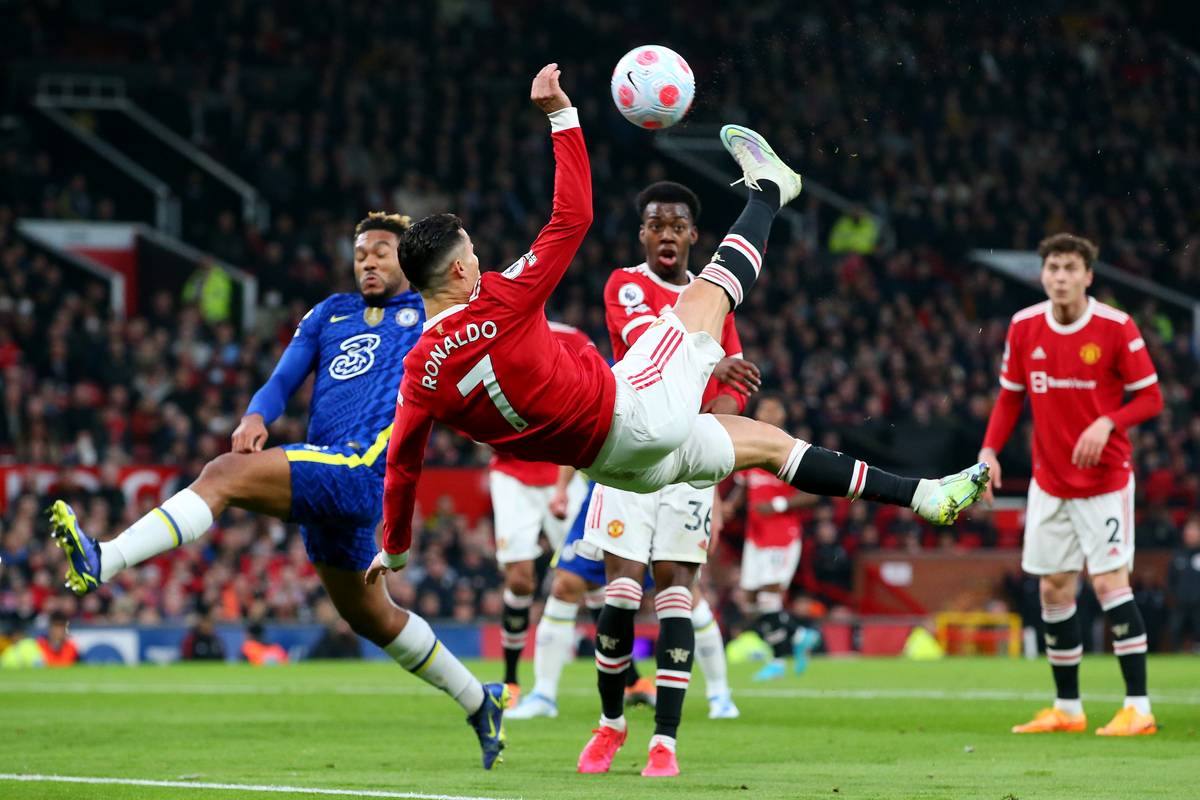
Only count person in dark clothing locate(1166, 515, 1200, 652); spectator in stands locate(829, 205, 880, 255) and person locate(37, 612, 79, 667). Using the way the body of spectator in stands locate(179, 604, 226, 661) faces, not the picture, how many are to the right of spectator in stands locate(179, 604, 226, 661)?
1

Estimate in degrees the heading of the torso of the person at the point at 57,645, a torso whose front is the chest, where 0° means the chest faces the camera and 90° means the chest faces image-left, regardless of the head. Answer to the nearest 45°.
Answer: approximately 0°

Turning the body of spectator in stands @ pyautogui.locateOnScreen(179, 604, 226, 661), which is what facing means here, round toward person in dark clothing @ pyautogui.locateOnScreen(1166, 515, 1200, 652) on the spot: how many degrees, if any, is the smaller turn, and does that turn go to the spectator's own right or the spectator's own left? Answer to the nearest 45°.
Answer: approximately 90° to the spectator's own left

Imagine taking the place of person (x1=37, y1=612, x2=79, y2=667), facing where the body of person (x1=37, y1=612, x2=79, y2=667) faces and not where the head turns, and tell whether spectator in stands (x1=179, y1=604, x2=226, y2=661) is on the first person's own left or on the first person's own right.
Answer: on the first person's own left

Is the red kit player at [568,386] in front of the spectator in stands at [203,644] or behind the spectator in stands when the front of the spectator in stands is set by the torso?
in front

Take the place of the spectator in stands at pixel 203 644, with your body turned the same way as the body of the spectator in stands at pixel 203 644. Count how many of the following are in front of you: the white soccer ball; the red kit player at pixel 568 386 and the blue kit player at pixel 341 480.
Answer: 3

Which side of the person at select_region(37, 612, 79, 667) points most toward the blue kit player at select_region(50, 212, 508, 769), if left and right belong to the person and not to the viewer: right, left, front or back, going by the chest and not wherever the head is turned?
front

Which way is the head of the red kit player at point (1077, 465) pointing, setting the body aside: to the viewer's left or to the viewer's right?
to the viewer's left

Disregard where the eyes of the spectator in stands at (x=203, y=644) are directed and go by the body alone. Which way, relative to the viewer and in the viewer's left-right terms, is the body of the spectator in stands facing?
facing the viewer

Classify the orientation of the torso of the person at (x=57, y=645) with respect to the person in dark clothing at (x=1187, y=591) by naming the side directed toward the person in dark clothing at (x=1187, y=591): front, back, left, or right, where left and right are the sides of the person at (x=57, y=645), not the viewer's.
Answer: left

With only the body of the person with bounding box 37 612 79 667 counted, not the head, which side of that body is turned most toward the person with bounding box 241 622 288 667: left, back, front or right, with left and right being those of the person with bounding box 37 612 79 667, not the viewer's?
left
